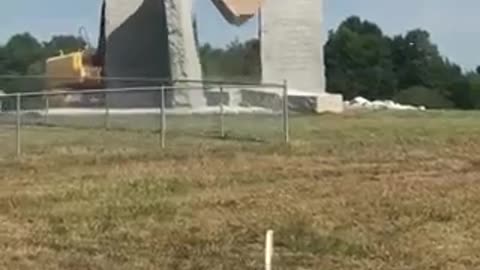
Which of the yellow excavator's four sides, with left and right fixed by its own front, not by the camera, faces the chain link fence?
right

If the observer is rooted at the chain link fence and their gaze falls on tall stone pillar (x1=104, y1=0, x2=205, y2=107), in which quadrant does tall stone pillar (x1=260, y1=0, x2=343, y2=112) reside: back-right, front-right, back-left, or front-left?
front-right

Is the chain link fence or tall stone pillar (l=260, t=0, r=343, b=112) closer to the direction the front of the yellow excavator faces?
the tall stone pillar

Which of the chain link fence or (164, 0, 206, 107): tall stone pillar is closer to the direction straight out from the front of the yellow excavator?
the tall stone pillar

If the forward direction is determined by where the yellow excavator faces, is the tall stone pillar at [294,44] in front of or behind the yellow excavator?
in front

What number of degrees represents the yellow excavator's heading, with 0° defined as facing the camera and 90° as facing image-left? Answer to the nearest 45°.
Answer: approximately 270°

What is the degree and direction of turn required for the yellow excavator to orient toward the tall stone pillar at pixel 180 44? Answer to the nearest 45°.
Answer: approximately 45° to its right

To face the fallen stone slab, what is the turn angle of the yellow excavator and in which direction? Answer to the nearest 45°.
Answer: approximately 45° to its right
